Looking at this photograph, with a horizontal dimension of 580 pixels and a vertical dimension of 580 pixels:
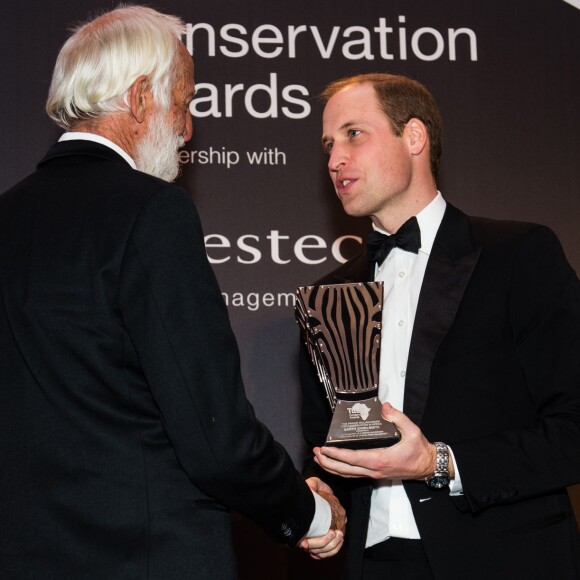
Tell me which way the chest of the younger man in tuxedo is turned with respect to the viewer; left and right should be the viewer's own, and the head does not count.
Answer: facing the viewer and to the left of the viewer

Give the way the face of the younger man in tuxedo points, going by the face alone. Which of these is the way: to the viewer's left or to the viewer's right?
to the viewer's left

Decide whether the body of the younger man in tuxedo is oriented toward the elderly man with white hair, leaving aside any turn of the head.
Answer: yes

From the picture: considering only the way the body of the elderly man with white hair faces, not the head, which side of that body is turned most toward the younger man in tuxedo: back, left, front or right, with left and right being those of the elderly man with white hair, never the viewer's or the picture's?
front

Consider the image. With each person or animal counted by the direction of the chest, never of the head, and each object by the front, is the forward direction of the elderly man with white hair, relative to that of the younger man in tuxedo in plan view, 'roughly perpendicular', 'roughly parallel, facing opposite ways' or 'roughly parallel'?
roughly parallel, facing opposite ways

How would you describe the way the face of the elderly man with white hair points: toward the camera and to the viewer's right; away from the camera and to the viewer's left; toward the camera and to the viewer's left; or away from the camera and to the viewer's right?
away from the camera and to the viewer's right

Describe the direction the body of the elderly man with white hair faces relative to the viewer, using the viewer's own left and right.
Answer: facing away from the viewer and to the right of the viewer
